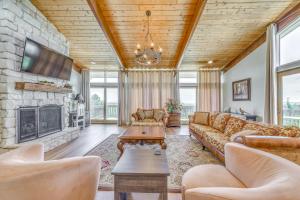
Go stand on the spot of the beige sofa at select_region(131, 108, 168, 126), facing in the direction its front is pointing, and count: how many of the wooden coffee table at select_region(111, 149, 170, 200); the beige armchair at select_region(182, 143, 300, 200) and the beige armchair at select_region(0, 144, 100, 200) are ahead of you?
3

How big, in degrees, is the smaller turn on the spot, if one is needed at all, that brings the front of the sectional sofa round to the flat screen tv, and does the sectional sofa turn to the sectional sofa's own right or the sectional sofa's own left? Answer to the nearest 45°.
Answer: approximately 45° to the sectional sofa's own right

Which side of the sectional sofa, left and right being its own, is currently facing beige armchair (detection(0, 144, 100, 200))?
front

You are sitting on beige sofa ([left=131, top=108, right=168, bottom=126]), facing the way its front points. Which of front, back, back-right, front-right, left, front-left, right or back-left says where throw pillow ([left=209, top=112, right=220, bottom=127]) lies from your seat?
front-left

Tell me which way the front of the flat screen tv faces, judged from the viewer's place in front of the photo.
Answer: facing the viewer and to the right of the viewer

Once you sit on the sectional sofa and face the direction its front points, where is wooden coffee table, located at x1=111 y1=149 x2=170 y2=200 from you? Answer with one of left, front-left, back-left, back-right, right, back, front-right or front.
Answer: front

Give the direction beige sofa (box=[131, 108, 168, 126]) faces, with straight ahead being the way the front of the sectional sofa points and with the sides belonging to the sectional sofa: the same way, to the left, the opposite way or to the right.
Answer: to the left

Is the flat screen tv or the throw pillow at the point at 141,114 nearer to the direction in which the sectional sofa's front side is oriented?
the flat screen tv

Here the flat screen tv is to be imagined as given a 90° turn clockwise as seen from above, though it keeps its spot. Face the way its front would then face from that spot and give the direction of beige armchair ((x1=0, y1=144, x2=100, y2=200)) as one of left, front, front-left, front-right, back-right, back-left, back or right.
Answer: front-left

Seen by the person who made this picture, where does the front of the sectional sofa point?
facing the viewer and to the left of the viewer

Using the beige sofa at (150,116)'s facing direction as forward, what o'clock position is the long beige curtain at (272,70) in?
The long beige curtain is roughly at 10 o'clock from the beige sofa.

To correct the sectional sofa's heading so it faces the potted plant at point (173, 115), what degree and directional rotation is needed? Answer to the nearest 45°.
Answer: approximately 90° to its right

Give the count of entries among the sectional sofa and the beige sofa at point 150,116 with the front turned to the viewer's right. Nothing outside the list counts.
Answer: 0

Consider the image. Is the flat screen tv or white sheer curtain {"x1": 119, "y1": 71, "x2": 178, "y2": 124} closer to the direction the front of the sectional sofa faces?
the flat screen tv

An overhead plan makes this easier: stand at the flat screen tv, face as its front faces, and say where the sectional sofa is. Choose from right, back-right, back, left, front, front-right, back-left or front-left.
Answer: front

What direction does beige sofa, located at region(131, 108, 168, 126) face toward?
toward the camera

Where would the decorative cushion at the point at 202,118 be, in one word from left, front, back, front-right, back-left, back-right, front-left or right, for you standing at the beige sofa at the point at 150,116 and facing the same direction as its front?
front-left

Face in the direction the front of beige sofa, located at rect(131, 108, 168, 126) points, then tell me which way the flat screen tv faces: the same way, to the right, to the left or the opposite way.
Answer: to the left

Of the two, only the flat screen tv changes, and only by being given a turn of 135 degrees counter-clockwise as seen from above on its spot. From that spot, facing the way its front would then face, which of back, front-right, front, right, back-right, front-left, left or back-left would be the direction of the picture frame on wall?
right

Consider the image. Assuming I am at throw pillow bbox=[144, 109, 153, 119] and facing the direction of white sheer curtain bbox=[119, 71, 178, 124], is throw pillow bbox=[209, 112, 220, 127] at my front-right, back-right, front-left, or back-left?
back-right

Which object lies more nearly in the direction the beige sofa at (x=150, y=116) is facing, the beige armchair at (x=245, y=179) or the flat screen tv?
the beige armchair
